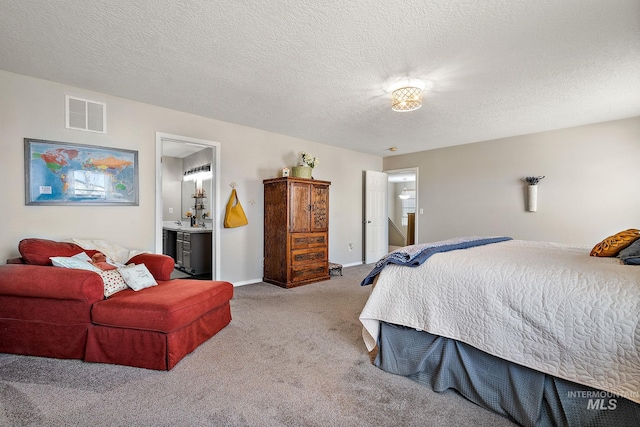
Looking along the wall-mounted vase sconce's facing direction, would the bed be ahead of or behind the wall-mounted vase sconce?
ahead

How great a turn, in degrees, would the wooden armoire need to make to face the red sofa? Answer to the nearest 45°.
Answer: approximately 90° to its right

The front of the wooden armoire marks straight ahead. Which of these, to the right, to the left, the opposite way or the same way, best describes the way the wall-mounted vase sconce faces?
to the right

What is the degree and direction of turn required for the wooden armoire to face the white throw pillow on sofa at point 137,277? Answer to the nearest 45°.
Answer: approximately 90° to its right

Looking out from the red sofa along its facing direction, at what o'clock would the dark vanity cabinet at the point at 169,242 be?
The dark vanity cabinet is roughly at 8 o'clock from the red sofa.

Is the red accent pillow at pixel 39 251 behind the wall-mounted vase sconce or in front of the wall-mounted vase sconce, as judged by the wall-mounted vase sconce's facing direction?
in front

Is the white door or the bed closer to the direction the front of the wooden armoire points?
the bed

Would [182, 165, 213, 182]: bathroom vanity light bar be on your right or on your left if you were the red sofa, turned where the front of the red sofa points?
on your left

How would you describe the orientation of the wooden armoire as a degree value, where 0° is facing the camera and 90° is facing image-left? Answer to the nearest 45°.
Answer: approximately 315°

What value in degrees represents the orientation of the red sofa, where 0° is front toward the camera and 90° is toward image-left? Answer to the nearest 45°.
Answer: approximately 315°

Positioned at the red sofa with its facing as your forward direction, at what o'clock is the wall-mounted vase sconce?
The wall-mounted vase sconce is roughly at 11 o'clock from the red sofa.

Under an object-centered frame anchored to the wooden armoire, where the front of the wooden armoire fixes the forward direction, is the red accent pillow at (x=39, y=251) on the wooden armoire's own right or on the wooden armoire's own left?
on the wooden armoire's own right

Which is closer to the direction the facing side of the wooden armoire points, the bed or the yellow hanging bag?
the bed

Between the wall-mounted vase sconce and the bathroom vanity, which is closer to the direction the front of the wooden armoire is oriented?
the wall-mounted vase sconce
